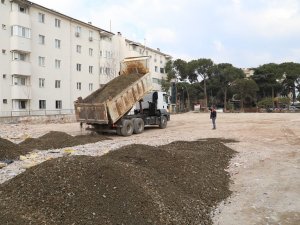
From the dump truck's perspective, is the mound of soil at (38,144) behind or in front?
behind

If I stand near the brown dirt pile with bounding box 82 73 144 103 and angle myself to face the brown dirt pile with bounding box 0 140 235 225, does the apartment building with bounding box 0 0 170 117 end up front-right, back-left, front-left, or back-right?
back-right

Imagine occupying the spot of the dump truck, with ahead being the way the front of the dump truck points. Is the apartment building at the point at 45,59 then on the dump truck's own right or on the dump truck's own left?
on the dump truck's own left

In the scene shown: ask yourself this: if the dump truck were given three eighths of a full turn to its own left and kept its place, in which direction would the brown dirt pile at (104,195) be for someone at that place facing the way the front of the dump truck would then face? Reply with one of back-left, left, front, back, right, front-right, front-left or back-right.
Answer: left

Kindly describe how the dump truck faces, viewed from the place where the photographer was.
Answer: facing away from the viewer and to the right of the viewer
